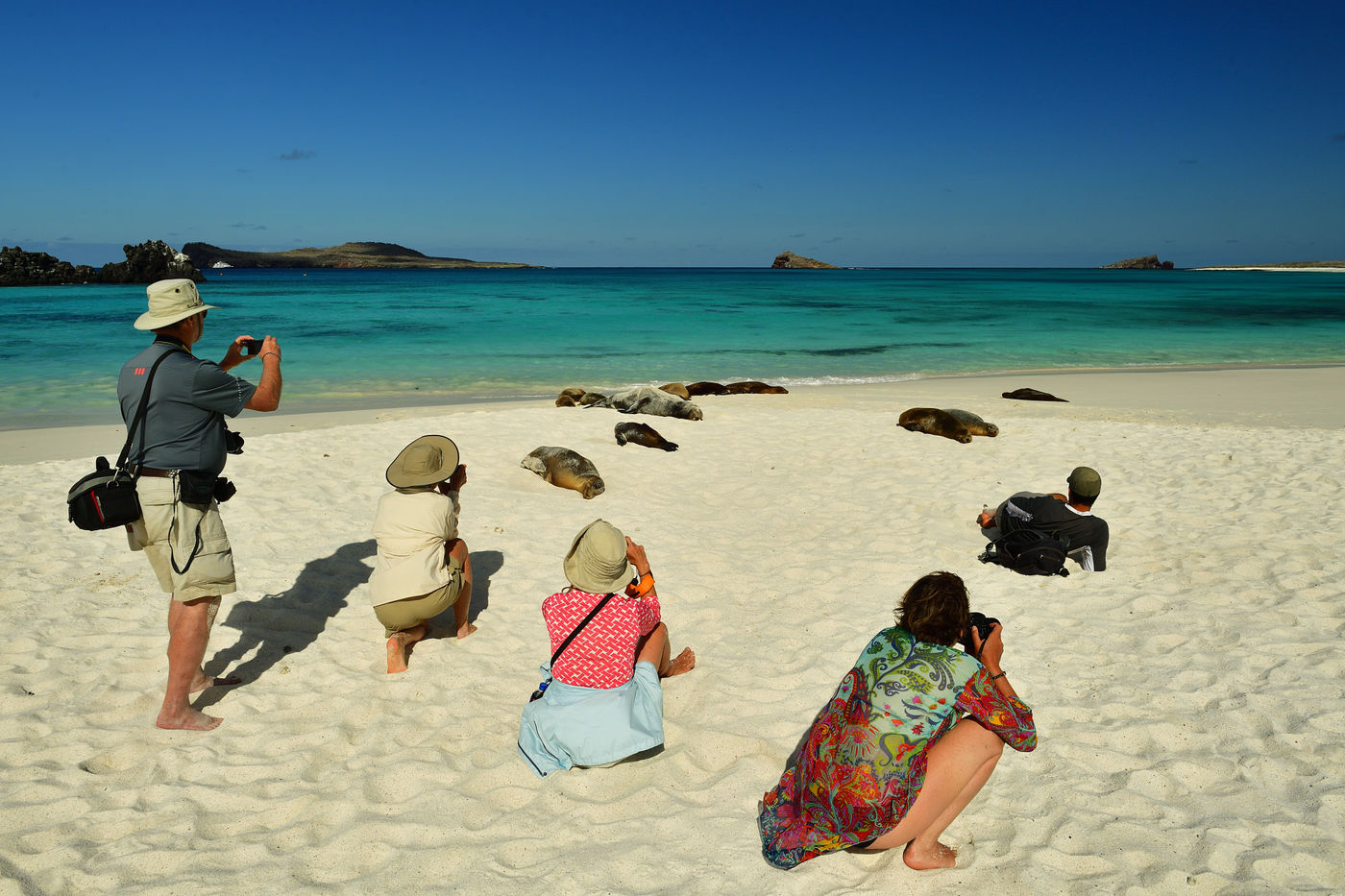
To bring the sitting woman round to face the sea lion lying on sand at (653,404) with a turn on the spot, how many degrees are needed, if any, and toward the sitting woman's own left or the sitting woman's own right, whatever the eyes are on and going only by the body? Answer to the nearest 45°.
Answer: approximately 45° to the sitting woman's own left

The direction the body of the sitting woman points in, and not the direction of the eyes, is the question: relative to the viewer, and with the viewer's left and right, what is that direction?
facing away from the viewer and to the right of the viewer

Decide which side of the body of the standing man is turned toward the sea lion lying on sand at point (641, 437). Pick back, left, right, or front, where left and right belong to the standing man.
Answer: front

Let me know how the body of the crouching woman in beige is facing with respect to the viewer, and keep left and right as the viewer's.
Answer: facing away from the viewer and to the right of the viewer

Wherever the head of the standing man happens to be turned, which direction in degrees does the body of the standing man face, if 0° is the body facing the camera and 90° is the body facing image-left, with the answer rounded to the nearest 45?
approximately 225°

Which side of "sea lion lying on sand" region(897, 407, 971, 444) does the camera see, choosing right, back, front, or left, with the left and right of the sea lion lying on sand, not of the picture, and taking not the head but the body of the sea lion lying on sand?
left

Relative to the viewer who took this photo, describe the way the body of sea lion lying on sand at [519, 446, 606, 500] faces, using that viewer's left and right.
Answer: facing the viewer and to the right of the viewer

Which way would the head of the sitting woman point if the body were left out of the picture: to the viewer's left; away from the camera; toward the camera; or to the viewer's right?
away from the camera

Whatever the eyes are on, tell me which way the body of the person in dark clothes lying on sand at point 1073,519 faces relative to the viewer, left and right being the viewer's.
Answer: facing away from the viewer and to the left of the viewer
